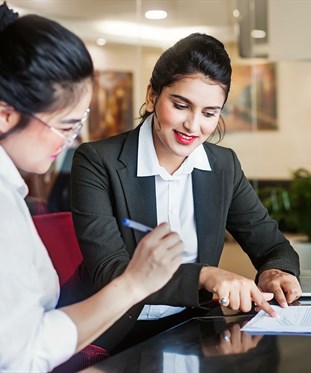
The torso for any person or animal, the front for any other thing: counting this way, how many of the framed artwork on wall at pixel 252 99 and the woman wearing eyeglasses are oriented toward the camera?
1

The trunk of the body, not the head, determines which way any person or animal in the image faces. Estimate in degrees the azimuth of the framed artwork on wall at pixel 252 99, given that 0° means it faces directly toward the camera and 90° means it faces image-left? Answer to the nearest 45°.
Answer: approximately 0°

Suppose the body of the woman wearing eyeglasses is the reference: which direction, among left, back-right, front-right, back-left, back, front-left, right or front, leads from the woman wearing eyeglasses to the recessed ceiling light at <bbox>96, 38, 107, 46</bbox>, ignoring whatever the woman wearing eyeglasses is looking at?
left

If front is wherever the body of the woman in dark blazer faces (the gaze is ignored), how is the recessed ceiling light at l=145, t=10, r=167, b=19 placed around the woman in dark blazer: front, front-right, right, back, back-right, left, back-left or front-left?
back-left

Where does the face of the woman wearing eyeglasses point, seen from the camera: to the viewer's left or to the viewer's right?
to the viewer's right

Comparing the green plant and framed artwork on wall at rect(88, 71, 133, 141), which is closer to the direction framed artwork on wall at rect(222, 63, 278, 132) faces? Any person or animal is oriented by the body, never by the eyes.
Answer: the green plant

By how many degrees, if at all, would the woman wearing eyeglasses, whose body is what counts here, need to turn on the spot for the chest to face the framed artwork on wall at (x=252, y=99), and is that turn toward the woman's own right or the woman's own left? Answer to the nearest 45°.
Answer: approximately 90° to the woman's own left

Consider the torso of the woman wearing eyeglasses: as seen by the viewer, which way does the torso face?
to the viewer's right

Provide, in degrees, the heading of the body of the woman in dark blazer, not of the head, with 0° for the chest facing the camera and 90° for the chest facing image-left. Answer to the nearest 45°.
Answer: approximately 315°

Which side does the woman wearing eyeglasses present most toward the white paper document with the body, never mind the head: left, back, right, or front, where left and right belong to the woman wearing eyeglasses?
front
